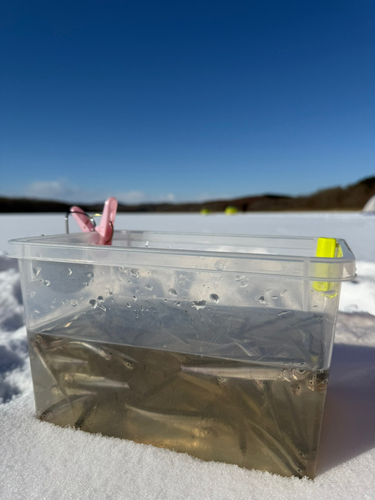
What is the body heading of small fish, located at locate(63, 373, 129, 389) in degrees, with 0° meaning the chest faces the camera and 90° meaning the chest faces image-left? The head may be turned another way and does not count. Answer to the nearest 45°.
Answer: approximately 90°

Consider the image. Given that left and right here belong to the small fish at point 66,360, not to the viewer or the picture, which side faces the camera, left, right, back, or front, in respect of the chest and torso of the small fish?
left

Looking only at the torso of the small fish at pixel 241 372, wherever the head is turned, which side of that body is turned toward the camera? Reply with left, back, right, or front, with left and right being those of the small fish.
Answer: right
